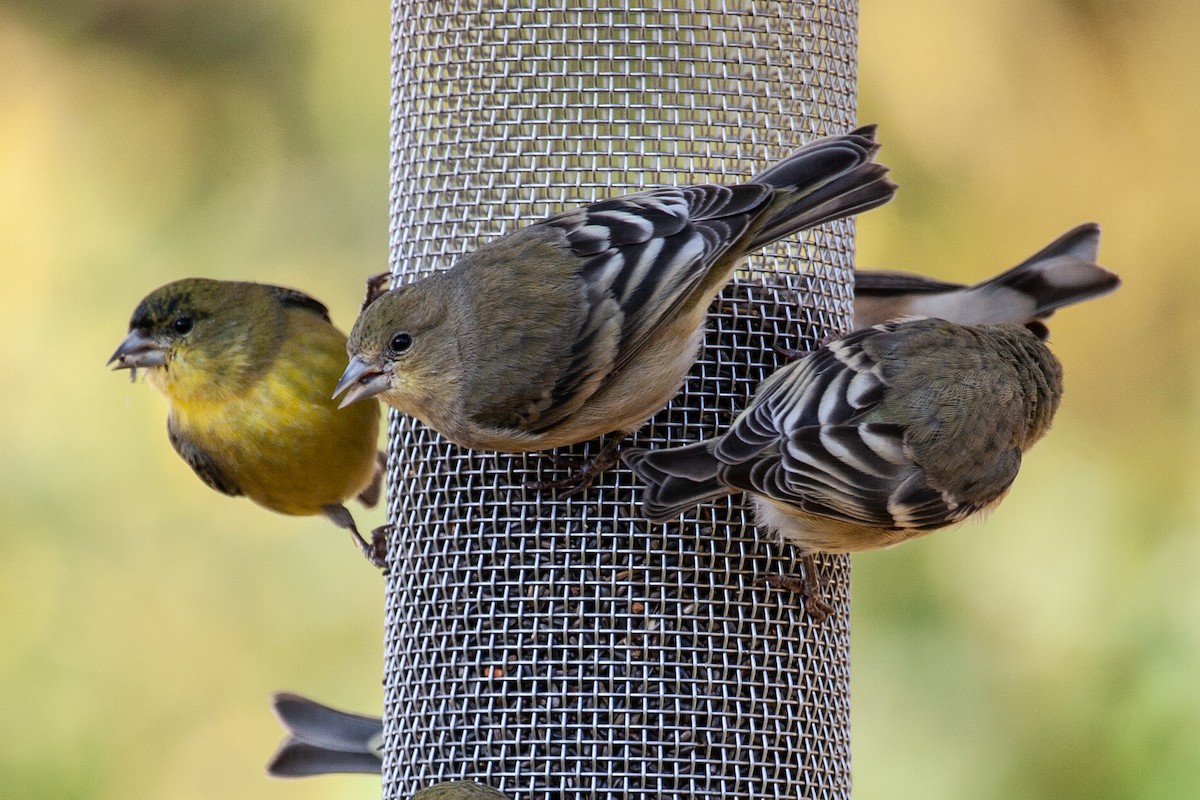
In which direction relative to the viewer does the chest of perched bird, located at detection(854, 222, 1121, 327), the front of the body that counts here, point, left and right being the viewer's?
facing to the left of the viewer

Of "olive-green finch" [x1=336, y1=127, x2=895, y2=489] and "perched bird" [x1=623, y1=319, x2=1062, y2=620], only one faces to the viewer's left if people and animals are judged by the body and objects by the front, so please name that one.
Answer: the olive-green finch

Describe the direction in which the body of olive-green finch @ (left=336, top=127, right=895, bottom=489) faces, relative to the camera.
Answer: to the viewer's left

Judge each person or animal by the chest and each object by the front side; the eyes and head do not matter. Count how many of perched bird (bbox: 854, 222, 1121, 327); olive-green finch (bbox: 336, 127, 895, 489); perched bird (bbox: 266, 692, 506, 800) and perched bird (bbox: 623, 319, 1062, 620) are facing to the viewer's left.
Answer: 2

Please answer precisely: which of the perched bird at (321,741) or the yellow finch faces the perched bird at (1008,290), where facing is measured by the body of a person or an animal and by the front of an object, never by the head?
the perched bird at (321,741)

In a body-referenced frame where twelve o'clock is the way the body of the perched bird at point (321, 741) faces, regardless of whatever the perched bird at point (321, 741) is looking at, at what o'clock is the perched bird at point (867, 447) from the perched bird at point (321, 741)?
the perched bird at point (867, 447) is roughly at 1 o'clock from the perched bird at point (321, 741).

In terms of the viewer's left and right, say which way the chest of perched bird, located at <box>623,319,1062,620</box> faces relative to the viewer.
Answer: facing away from the viewer and to the right of the viewer

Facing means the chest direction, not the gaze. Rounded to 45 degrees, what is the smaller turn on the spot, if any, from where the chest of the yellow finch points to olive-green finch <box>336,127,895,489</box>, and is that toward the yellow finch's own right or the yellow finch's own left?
approximately 90° to the yellow finch's own left

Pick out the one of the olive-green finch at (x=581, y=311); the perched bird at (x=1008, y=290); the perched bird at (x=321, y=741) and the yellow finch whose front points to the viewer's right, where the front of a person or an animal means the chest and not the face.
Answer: the perched bird at (x=321, y=741)

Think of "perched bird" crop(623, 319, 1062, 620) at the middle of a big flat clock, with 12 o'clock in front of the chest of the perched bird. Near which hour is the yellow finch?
The yellow finch is roughly at 8 o'clock from the perched bird.

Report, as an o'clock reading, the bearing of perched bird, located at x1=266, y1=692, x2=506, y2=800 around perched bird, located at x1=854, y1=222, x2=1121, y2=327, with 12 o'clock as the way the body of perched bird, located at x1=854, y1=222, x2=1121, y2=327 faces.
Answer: perched bird, located at x1=266, y1=692, x2=506, y2=800 is roughly at 11 o'clock from perched bird, located at x1=854, y1=222, x2=1121, y2=327.

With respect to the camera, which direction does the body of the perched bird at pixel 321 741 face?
to the viewer's right

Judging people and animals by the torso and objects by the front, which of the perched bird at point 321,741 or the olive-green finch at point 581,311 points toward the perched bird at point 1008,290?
the perched bird at point 321,741

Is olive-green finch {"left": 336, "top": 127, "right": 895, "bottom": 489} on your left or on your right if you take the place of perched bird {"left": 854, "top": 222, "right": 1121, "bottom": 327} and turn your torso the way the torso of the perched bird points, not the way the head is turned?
on your left
